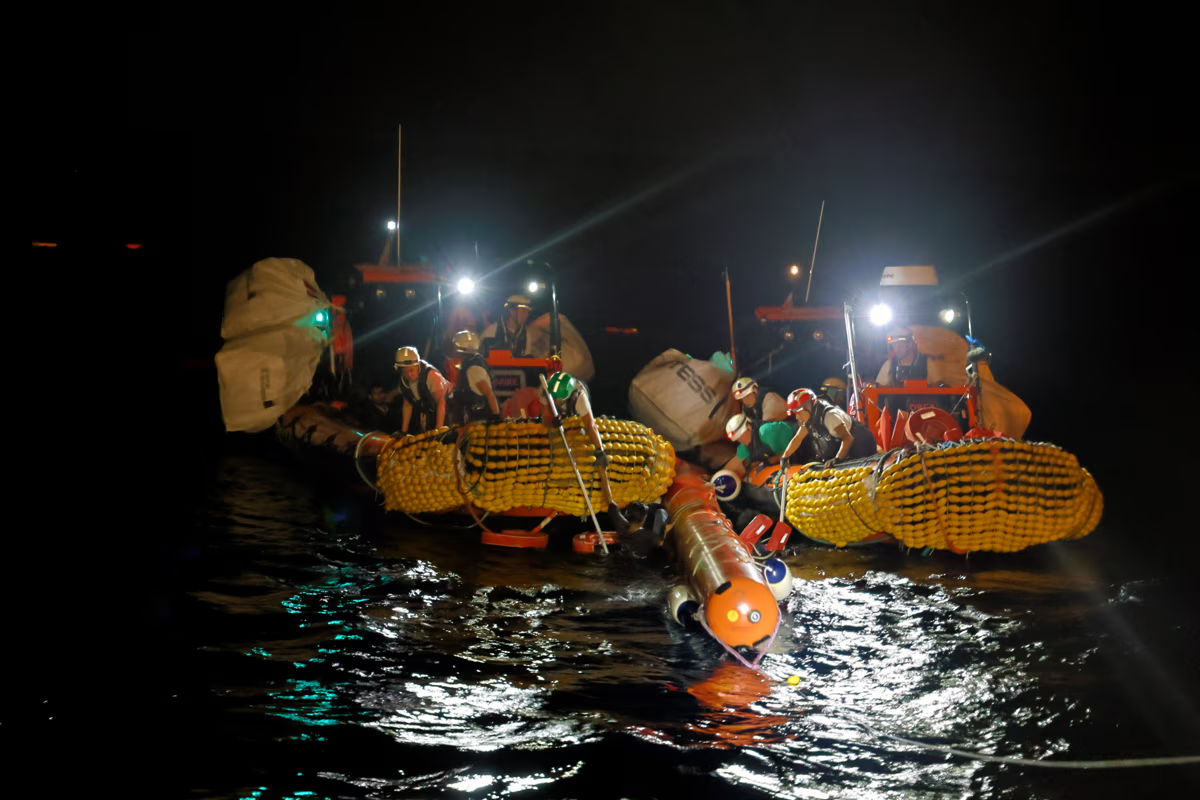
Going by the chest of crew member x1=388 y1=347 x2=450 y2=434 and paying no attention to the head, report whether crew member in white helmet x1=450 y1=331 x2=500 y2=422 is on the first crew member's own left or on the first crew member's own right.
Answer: on the first crew member's own left

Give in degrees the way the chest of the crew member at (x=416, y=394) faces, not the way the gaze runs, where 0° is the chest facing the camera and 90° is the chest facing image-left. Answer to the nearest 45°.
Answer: approximately 45°

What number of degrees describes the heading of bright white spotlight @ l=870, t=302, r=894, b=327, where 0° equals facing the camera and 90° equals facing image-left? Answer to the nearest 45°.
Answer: approximately 0°
